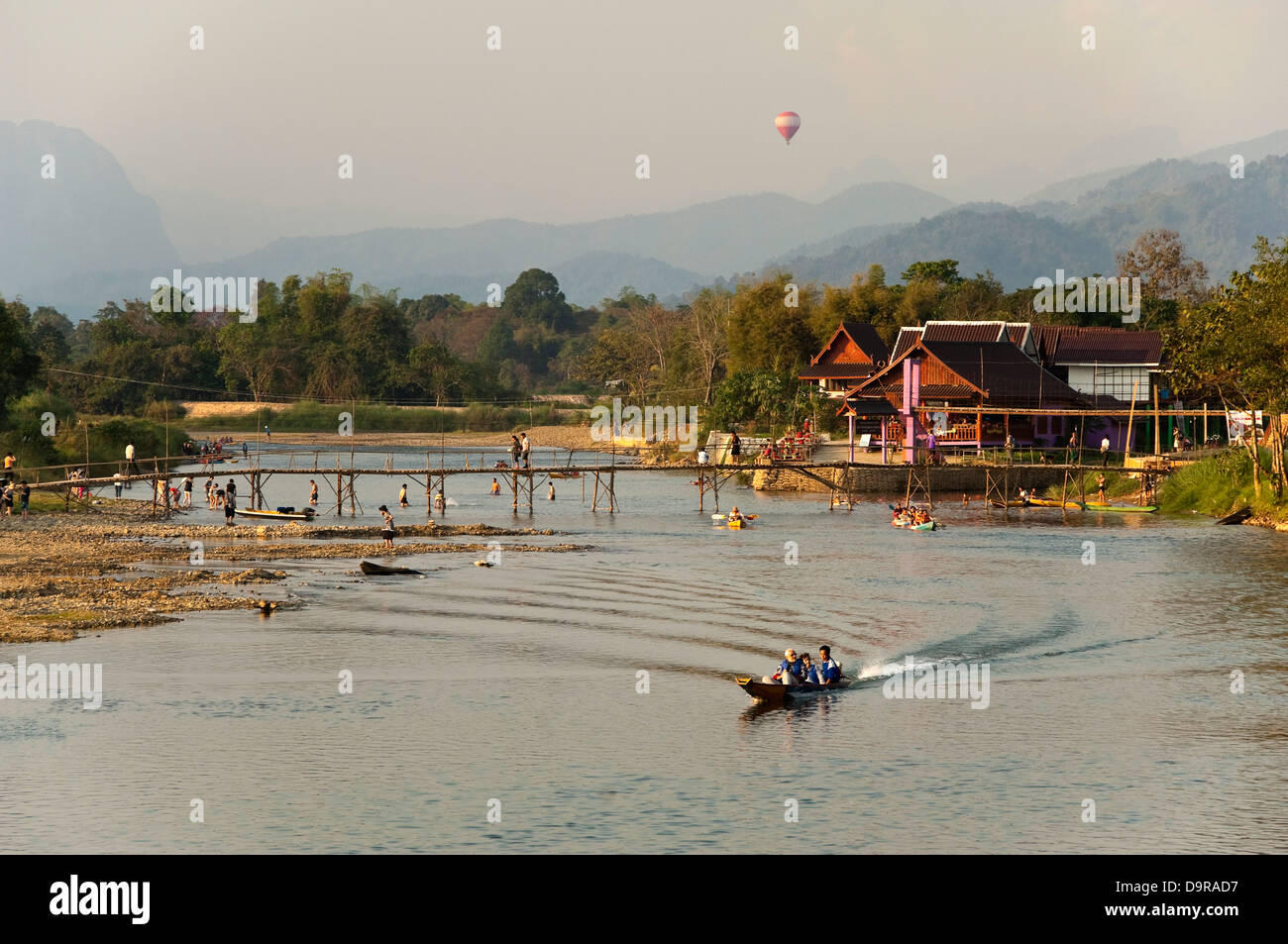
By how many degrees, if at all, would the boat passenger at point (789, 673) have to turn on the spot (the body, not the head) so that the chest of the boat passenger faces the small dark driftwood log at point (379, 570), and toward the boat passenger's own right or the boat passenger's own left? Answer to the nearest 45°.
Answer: approximately 90° to the boat passenger's own right

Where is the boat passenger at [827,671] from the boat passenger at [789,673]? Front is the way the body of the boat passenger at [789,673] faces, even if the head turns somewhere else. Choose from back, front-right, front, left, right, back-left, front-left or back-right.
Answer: back

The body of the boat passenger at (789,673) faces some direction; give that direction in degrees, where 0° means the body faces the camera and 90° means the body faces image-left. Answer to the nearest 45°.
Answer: approximately 45°
